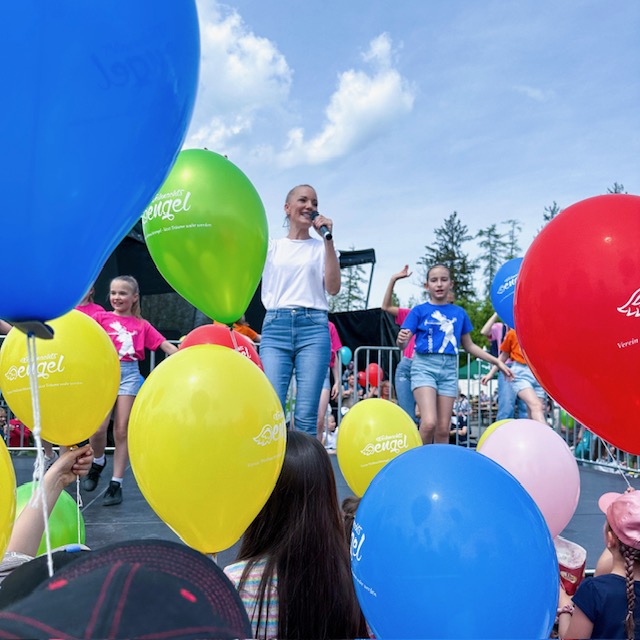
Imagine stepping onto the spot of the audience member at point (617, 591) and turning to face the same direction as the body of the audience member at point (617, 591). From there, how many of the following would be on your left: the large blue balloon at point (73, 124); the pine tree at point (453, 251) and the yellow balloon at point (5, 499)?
2

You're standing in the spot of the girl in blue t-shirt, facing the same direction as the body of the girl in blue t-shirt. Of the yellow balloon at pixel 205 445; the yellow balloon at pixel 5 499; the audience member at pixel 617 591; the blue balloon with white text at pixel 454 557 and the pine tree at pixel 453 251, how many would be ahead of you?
4

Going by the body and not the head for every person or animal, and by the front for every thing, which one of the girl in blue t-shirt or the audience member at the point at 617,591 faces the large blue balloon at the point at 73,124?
the girl in blue t-shirt

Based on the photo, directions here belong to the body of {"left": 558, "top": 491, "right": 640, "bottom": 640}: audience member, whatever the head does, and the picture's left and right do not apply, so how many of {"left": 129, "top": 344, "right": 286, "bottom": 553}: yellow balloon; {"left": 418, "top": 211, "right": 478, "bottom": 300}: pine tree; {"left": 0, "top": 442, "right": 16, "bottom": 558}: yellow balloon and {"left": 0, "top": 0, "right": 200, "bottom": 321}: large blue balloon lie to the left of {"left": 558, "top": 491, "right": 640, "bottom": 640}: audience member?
3

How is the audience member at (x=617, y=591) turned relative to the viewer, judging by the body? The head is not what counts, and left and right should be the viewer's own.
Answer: facing away from the viewer and to the left of the viewer

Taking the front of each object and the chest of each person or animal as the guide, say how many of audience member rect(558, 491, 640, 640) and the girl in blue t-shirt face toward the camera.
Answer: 1

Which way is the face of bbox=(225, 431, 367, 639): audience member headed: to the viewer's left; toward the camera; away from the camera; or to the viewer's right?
away from the camera

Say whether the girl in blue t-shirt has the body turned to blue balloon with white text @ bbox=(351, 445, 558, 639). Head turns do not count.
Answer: yes

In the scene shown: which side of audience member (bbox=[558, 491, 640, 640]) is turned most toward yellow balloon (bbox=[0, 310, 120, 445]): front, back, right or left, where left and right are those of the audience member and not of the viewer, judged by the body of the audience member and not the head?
left

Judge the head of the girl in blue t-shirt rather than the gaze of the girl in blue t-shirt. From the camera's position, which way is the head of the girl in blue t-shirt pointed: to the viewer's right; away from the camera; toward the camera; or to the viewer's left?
toward the camera

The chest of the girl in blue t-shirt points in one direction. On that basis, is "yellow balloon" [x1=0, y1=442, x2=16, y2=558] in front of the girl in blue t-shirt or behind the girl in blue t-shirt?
in front

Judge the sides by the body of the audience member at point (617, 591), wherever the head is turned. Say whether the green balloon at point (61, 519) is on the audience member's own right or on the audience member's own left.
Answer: on the audience member's own left

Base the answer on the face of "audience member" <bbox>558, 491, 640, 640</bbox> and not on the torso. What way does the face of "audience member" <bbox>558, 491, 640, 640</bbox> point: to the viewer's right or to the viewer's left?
to the viewer's left

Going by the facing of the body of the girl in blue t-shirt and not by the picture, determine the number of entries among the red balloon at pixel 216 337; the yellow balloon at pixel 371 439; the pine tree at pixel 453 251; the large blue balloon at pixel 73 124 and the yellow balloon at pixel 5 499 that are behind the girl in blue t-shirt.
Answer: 1

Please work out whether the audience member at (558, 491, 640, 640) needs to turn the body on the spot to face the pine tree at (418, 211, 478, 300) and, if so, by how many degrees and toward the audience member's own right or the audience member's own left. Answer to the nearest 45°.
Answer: approximately 45° to the audience member's own right

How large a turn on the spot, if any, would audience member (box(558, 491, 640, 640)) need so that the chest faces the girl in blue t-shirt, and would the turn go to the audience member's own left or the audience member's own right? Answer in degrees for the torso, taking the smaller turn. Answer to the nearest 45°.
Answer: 0° — they already face them

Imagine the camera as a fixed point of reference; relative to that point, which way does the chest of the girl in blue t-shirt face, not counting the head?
toward the camera
